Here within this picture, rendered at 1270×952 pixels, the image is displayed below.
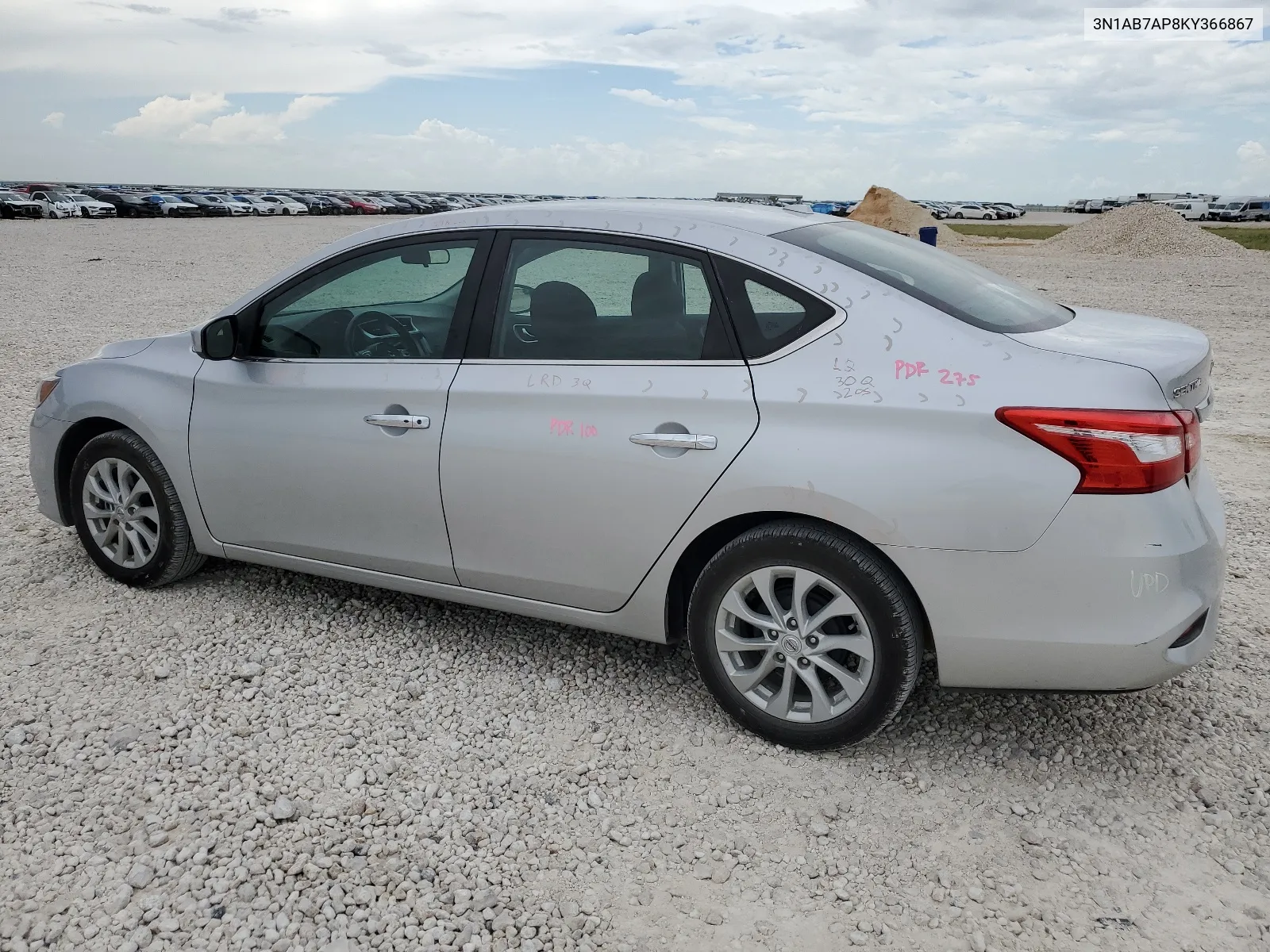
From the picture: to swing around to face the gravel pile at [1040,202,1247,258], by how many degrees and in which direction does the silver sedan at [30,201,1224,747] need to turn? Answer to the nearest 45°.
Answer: approximately 90° to its right

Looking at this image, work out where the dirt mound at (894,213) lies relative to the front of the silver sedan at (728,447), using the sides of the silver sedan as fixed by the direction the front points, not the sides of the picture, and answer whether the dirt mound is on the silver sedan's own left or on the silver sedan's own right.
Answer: on the silver sedan's own right

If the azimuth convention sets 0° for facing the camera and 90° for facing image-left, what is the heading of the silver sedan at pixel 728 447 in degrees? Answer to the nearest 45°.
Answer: approximately 135°
